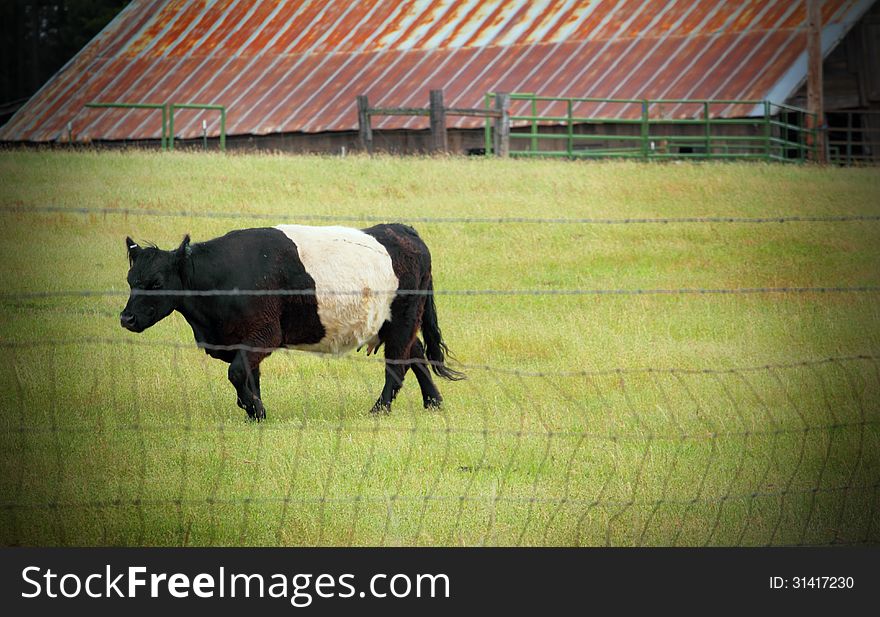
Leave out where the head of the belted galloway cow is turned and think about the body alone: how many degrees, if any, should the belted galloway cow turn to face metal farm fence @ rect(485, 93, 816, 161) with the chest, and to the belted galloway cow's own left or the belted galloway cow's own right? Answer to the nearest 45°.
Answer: approximately 135° to the belted galloway cow's own right

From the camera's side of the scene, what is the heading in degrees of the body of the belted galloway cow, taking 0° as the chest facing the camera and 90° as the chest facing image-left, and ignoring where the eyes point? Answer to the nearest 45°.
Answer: approximately 90°

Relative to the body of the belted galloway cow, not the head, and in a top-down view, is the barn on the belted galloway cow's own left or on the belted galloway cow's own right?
on the belted galloway cow's own right
